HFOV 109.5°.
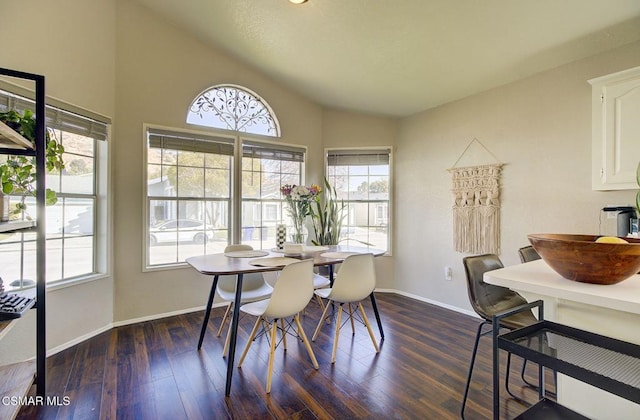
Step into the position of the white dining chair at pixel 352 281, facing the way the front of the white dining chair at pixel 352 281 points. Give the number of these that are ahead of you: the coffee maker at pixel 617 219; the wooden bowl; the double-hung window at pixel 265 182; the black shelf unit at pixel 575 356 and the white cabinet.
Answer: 1

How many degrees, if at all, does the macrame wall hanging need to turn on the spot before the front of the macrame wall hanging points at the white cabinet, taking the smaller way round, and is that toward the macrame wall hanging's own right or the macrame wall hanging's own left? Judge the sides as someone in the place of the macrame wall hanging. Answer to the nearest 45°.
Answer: approximately 90° to the macrame wall hanging's own left

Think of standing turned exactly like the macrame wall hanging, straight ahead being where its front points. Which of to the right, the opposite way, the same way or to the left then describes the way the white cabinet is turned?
the same way

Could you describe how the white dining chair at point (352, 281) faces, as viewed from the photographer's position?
facing away from the viewer and to the left of the viewer

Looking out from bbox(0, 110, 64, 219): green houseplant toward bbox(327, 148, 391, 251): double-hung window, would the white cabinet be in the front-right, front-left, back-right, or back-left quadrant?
front-right

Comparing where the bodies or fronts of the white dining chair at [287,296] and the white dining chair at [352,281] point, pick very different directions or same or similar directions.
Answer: same or similar directions

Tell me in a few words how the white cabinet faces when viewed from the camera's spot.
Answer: facing the viewer and to the left of the viewer

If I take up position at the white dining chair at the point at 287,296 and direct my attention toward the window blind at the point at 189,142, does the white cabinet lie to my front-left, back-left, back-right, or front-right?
back-right

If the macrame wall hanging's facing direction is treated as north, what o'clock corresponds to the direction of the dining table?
The dining table is roughly at 12 o'clock from the macrame wall hanging.

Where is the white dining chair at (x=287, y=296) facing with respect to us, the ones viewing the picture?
facing away from the viewer and to the left of the viewer

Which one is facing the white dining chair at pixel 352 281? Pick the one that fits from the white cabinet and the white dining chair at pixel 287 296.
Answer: the white cabinet
